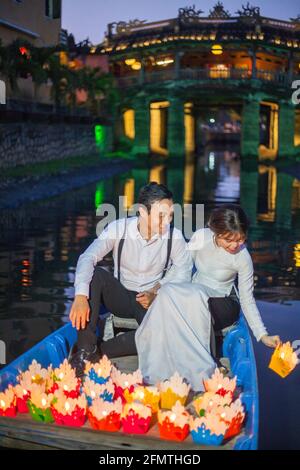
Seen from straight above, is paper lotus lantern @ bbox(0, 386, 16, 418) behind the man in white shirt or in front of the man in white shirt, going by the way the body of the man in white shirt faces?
in front

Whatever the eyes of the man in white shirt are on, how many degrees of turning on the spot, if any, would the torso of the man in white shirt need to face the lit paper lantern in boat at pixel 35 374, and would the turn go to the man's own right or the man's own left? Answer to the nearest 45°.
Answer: approximately 45° to the man's own right

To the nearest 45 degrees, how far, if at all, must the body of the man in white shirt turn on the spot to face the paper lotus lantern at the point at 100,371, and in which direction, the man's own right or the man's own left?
0° — they already face it

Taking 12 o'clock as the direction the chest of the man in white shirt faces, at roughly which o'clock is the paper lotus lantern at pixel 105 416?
The paper lotus lantern is roughly at 12 o'clock from the man in white shirt.

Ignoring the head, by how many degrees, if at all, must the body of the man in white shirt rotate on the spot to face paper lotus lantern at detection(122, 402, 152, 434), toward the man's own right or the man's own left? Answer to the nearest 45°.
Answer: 0° — they already face it

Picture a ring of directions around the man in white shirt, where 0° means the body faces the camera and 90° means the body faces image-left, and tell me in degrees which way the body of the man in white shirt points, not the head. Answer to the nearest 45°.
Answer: approximately 0°

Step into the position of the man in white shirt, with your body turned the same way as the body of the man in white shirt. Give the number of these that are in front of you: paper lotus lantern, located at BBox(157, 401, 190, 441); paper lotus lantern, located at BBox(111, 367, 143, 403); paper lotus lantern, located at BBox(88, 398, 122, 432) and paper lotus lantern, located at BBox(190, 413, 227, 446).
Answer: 4

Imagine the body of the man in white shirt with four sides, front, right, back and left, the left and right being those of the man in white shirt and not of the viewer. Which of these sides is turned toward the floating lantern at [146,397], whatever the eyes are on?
front
